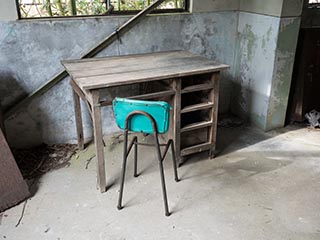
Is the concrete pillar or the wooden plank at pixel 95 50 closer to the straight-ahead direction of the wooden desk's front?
the concrete pillar

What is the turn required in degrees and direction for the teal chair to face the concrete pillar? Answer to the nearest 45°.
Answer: approximately 45° to its right

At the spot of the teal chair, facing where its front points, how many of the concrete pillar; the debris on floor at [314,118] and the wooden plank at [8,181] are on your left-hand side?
1

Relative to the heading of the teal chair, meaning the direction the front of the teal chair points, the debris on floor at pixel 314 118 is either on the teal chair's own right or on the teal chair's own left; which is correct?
on the teal chair's own right

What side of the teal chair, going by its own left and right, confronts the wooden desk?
front

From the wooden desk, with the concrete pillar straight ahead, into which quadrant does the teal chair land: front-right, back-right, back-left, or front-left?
back-right

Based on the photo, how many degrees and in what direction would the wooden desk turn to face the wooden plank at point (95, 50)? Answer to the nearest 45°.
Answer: approximately 180°

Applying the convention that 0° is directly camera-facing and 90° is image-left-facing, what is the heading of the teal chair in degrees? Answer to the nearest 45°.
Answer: approximately 180°

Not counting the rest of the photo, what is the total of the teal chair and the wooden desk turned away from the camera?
1

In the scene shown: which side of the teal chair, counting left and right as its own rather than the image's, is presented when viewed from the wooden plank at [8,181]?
left

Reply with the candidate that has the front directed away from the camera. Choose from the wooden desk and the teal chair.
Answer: the teal chair
